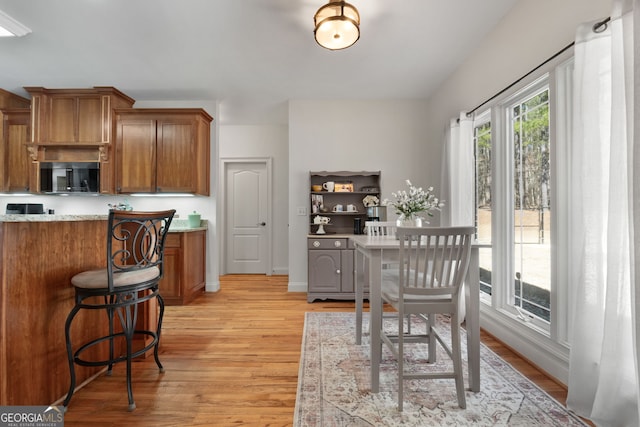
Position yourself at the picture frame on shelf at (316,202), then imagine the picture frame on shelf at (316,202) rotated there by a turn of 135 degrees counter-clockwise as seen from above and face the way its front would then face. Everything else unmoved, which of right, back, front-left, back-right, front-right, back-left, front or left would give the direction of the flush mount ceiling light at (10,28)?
back

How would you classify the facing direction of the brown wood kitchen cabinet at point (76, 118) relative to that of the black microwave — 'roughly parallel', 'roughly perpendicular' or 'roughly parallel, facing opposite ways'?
roughly parallel

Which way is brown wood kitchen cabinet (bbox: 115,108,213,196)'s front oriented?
toward the camera

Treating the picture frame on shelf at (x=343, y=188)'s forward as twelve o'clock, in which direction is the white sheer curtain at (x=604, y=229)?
The white sheer curtain is roughly at 11 o'clock from the picture frame on shelf.

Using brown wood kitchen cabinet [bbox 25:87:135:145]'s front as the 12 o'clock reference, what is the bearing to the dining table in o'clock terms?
The dining table is roughly at 11 o'clock from the brown wood kitchen cabinet.

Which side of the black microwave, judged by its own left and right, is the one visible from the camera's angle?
front

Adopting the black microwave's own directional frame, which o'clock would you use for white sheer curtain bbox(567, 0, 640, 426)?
The white sheer curtain is roughly at 11 o'clock from the black microwave.

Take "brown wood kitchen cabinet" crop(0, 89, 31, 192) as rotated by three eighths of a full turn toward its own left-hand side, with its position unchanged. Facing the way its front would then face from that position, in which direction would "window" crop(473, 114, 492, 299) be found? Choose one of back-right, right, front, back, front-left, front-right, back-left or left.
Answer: back-right

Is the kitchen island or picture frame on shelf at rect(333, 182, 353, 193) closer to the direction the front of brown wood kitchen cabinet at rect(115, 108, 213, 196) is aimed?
the kitchen island

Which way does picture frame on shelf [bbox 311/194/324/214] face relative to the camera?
toward the camera

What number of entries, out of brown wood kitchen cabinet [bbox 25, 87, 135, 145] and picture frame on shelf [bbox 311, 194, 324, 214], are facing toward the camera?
2

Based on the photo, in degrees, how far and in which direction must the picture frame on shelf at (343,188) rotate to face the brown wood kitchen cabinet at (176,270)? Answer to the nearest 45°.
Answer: approximately 90° to its right

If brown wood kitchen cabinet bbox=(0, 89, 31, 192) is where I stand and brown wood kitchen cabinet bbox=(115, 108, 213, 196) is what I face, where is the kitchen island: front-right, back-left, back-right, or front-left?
front-right

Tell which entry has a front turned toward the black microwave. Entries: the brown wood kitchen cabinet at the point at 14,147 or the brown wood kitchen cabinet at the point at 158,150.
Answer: the brown wood kitchen cabinet at the point at 14,147

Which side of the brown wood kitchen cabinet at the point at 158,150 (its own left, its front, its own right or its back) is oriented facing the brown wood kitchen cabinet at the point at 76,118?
right

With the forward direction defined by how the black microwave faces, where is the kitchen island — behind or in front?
in front

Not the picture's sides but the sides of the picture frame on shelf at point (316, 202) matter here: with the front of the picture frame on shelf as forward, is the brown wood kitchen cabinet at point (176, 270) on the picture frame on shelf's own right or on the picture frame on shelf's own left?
on the picture frame on shelf's own right

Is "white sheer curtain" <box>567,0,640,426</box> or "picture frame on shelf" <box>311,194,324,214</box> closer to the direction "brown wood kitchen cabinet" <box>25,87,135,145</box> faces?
the white sheer curtain
